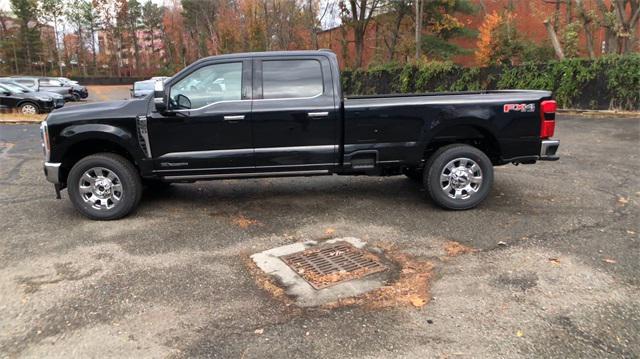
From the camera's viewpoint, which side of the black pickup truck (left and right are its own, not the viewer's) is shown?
left

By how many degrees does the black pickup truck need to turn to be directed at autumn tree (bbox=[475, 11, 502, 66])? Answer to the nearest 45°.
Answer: approximately 135° to its right

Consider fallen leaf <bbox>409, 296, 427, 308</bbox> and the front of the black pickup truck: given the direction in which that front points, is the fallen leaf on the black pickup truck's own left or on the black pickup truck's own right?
on the black pickup truck's own left

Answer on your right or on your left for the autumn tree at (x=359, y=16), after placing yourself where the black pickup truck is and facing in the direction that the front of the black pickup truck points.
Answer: on your right
